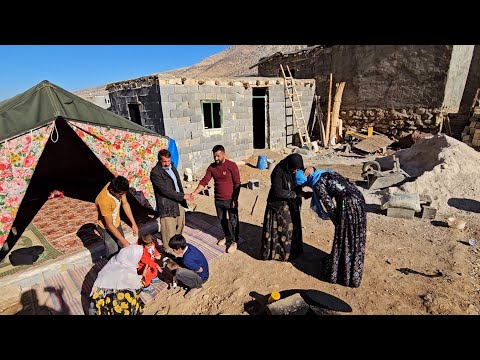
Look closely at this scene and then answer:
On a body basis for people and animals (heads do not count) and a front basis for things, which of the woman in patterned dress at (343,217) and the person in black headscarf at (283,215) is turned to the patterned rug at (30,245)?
the woman in patterned dress

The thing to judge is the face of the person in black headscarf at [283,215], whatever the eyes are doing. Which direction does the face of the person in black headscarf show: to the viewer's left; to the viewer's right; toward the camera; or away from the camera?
to the viewer's right

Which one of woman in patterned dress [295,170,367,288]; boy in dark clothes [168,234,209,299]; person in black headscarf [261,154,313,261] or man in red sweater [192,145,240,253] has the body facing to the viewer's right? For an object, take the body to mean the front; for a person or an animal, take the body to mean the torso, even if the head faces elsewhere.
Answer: the person in black headscarf

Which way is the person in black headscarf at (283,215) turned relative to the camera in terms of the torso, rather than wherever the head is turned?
to the viewer's right

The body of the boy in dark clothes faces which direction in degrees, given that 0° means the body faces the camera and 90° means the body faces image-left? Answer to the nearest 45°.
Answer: approximately 90°

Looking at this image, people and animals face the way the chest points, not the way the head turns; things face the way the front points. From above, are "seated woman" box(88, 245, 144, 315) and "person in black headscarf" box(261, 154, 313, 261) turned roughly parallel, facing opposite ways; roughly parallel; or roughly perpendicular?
roughly perpendicular

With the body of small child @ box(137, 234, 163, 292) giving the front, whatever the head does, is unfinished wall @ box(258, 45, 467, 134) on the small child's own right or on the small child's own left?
on the small child's own left

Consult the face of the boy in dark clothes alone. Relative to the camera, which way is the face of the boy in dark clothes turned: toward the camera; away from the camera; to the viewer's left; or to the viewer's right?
to the viewer's left

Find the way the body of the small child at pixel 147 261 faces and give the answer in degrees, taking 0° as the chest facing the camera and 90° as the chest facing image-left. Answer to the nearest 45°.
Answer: approximately 315°

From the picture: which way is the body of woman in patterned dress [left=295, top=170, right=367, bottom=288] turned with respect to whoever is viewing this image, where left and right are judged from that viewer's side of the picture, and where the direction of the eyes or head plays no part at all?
facing to the left of the viewer

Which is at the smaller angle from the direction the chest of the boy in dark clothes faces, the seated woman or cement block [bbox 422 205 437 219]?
the seated woman

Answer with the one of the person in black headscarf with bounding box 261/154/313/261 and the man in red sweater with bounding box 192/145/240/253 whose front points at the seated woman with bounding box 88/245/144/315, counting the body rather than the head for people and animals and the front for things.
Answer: the man in red sweater

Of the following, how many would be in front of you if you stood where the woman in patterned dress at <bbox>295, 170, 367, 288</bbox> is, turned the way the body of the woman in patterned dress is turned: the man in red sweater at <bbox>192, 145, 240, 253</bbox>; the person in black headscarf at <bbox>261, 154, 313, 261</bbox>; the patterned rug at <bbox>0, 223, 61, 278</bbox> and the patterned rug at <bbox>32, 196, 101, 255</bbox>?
4

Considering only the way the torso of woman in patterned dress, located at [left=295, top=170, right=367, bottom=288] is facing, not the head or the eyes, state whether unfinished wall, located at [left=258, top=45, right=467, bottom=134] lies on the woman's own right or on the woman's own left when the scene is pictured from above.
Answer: on the woman's own right

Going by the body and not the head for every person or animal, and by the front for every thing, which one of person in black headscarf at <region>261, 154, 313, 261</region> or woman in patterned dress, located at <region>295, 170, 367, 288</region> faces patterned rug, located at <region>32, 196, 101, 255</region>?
the woman in patterned dress

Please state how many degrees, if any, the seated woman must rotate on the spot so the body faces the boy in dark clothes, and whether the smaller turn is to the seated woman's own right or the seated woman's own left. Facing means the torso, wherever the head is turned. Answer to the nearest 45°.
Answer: approximately 45° to the seated woman's own right

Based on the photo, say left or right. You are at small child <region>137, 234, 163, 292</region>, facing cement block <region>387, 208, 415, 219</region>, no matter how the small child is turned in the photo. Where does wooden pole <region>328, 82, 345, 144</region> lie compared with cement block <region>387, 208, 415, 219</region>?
left
